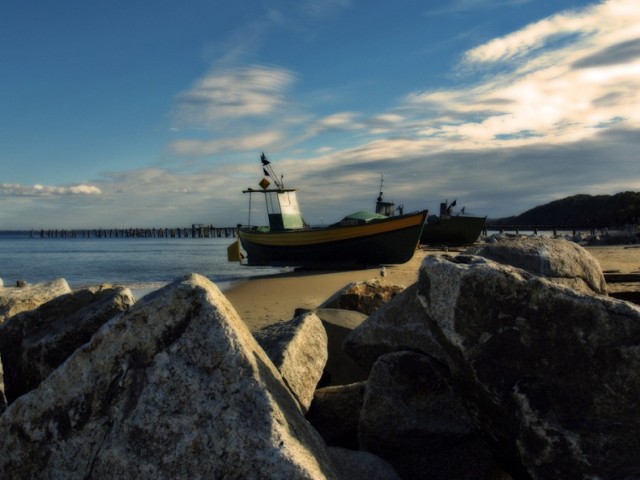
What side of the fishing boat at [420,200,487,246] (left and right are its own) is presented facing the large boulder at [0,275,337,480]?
right

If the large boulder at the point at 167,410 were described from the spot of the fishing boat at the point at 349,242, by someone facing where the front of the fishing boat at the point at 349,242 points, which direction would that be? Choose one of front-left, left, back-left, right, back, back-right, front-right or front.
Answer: right

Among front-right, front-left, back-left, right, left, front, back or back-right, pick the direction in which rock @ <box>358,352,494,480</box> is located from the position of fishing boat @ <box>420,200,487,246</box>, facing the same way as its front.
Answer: right

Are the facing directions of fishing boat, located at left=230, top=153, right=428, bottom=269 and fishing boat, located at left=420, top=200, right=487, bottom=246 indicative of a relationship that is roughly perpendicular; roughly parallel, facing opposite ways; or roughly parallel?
roughly parallel

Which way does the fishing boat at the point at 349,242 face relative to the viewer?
to the viewer's right

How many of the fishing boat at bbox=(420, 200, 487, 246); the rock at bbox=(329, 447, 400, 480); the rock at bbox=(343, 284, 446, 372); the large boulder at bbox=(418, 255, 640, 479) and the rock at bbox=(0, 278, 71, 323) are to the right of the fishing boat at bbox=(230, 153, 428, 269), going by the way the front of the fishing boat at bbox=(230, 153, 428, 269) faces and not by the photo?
4

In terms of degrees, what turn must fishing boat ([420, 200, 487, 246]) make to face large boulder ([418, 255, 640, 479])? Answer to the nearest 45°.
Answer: approximately 90° to its right

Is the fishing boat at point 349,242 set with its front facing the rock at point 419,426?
no

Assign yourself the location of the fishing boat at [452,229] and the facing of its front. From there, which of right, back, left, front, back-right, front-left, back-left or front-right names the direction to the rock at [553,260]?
right

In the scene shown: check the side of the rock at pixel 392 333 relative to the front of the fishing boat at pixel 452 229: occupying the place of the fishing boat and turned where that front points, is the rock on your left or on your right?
on your right

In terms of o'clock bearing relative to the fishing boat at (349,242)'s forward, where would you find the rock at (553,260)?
The rock is roughly at 3 o'clock from the fishing boat.

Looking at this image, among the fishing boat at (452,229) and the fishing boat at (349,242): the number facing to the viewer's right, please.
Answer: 2

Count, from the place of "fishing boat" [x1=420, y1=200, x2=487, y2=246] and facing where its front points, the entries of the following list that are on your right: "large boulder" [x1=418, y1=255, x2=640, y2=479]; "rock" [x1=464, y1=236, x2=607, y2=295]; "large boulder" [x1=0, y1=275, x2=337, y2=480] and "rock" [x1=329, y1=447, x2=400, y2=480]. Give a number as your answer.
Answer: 4

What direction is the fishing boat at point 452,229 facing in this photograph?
to the viewer's right

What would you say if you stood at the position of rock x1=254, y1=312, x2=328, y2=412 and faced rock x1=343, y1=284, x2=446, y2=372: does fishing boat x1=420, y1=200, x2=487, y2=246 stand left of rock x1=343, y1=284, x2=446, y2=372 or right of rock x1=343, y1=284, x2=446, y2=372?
left

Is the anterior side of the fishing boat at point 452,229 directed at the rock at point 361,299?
no

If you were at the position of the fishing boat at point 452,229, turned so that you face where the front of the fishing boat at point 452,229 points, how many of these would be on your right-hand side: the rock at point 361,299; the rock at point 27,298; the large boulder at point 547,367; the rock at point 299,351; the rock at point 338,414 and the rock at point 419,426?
6

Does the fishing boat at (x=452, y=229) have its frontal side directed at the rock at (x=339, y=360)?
no

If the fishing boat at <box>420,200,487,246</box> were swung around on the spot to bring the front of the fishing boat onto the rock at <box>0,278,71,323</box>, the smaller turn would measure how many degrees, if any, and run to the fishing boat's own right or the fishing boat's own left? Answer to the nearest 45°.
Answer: approximately 90° to the fishing boat's own right
